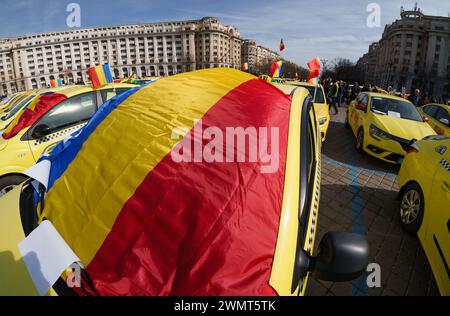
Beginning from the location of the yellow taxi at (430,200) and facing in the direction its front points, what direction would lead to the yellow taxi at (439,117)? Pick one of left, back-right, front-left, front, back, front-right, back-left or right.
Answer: back-left

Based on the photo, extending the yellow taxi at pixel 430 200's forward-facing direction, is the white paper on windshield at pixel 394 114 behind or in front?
behind

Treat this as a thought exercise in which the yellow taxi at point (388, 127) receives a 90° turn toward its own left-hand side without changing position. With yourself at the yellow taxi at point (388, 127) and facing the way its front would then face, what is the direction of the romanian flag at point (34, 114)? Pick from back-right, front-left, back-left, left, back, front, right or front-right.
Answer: back

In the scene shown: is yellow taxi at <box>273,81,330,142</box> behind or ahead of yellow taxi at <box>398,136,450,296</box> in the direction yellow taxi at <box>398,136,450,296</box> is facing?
behind

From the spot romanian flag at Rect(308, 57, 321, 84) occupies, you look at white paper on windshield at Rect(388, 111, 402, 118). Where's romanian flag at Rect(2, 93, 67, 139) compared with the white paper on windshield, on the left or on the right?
right

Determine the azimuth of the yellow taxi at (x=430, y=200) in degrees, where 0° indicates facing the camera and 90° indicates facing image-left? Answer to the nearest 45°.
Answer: approximately 315°

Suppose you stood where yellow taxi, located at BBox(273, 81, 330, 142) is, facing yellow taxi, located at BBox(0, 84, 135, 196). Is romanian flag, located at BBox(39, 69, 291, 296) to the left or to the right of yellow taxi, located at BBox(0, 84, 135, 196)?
left

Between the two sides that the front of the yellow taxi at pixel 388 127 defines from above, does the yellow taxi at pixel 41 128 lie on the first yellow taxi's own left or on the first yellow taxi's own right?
on the first yellow taxi's own right

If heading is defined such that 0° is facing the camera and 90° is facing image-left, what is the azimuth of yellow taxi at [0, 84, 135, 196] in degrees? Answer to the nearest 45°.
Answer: approximately 45°

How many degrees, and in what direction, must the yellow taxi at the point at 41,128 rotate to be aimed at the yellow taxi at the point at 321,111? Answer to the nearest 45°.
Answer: approximately 135° to its left

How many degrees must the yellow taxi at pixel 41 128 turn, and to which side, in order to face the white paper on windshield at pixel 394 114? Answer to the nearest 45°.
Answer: approximately 135° to its left
